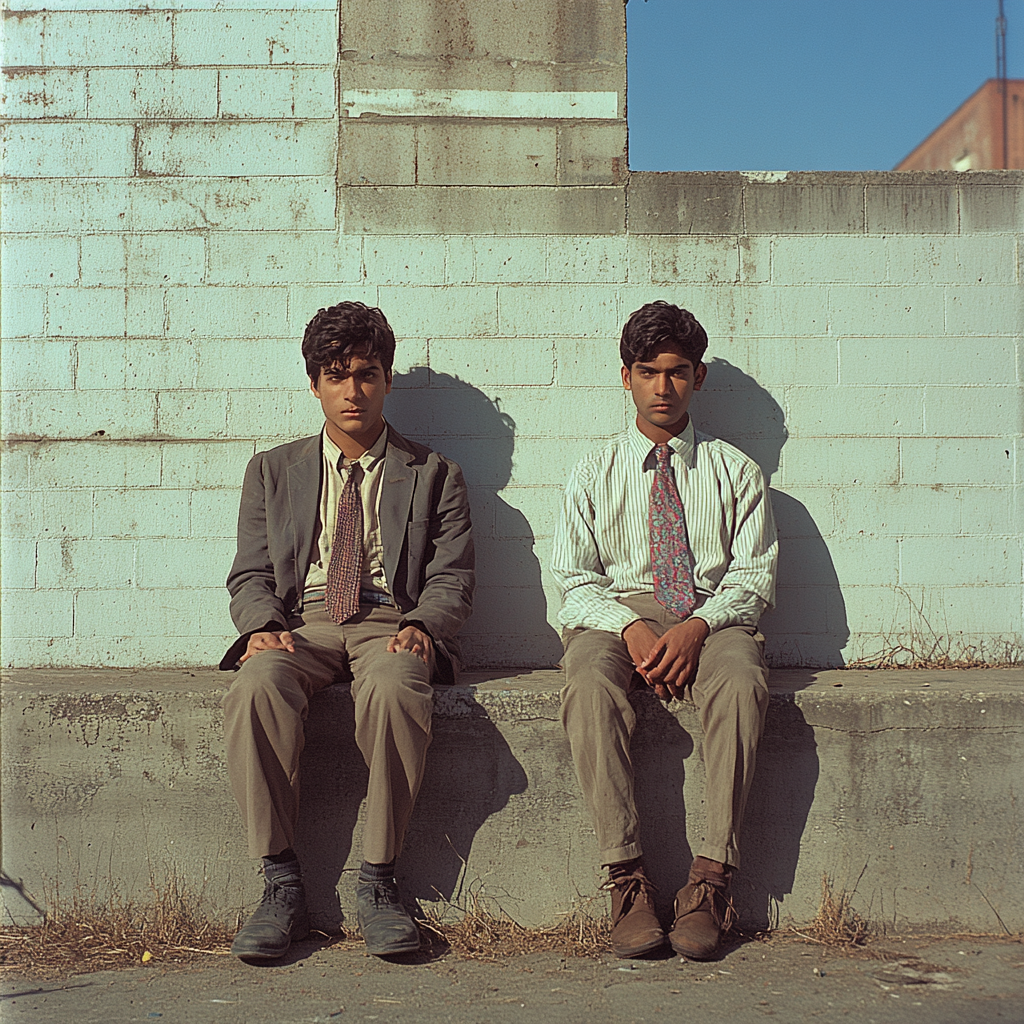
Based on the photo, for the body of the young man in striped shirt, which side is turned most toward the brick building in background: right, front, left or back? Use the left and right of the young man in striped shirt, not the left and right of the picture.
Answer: back

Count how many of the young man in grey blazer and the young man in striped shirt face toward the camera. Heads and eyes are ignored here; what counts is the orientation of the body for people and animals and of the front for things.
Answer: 2

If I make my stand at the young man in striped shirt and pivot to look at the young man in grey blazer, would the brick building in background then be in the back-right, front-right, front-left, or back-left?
back-right

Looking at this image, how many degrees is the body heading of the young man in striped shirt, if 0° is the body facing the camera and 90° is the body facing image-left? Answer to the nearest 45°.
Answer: approximately 0°

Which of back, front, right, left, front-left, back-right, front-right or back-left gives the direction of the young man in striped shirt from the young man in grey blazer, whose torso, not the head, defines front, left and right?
left

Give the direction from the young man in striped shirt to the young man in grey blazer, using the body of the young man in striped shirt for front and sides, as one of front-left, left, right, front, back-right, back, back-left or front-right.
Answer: right
